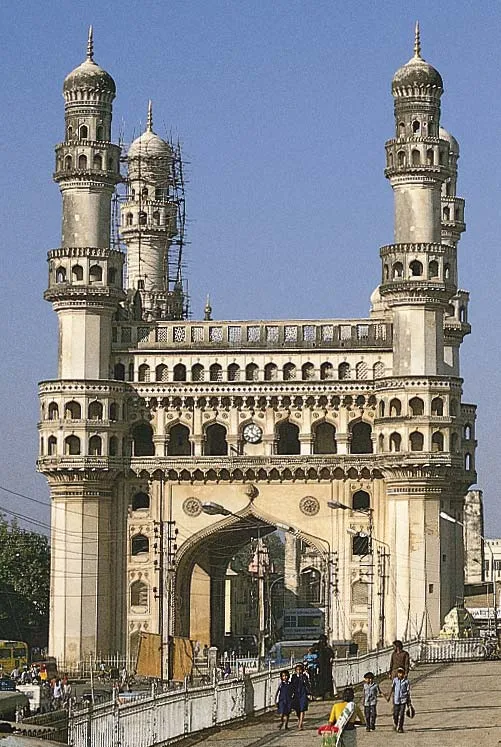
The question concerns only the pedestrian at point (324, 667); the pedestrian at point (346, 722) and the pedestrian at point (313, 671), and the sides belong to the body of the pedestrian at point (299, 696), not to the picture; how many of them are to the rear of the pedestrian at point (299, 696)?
2

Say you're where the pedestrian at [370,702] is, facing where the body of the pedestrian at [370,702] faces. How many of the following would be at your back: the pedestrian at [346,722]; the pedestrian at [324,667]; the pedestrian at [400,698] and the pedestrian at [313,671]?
2

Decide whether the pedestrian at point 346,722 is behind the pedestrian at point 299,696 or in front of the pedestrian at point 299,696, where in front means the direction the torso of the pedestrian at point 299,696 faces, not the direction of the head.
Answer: in front

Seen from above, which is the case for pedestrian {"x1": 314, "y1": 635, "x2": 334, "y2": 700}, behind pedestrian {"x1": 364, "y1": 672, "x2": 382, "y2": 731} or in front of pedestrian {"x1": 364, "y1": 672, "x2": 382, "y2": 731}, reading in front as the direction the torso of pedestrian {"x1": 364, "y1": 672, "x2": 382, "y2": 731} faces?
behind

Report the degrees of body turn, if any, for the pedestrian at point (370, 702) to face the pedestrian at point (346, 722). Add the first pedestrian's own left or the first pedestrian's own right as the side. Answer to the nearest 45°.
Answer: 0° — they already face them

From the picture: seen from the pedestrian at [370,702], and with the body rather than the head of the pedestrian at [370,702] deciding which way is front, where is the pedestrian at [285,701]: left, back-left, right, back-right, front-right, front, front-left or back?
right

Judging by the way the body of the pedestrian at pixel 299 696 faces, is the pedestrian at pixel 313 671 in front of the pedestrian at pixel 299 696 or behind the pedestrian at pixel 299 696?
behind

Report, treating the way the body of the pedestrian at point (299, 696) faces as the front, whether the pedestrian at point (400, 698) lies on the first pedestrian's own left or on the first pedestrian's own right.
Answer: on the first pedestrian's own left

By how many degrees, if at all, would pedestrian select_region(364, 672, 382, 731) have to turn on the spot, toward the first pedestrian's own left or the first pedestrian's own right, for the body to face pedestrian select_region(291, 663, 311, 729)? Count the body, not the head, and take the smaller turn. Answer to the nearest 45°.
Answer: approximately 90° to the first pedestrian's own right

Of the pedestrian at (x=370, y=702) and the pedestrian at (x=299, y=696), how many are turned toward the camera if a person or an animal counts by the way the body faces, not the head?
2

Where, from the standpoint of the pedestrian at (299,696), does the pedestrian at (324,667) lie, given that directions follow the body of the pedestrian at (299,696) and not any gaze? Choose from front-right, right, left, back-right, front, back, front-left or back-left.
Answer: back

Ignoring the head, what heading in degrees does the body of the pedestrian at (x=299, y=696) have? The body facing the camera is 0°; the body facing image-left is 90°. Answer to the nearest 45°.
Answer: approximately 0°
